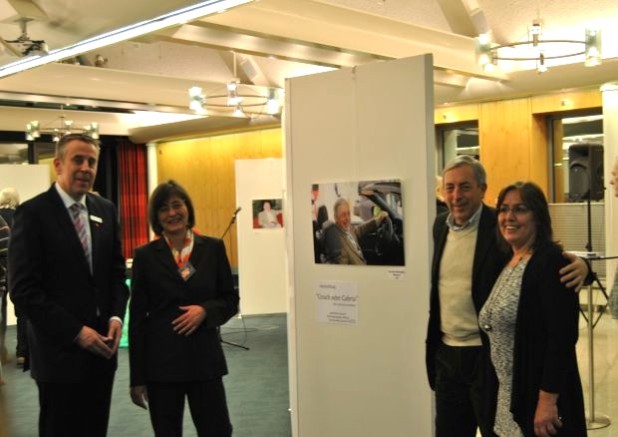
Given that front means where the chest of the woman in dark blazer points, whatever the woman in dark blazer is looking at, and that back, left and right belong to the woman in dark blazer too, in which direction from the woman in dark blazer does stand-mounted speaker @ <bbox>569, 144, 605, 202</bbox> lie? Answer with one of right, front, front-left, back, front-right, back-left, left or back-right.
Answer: back-left

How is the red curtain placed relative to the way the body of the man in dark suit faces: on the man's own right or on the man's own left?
on the man's own left

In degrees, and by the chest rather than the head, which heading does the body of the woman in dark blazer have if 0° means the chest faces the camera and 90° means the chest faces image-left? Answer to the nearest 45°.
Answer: approximately 0°

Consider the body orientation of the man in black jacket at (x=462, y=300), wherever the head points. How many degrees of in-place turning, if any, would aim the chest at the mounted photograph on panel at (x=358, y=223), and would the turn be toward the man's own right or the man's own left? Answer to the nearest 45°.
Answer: approximately 135° to the man's own right

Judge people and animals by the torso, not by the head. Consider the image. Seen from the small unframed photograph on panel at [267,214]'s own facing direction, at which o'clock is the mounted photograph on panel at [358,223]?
the mounted photograph on panel at [358,223] is roughly at 12 o'clock from the small unframed photograph on panel at [267,214].
